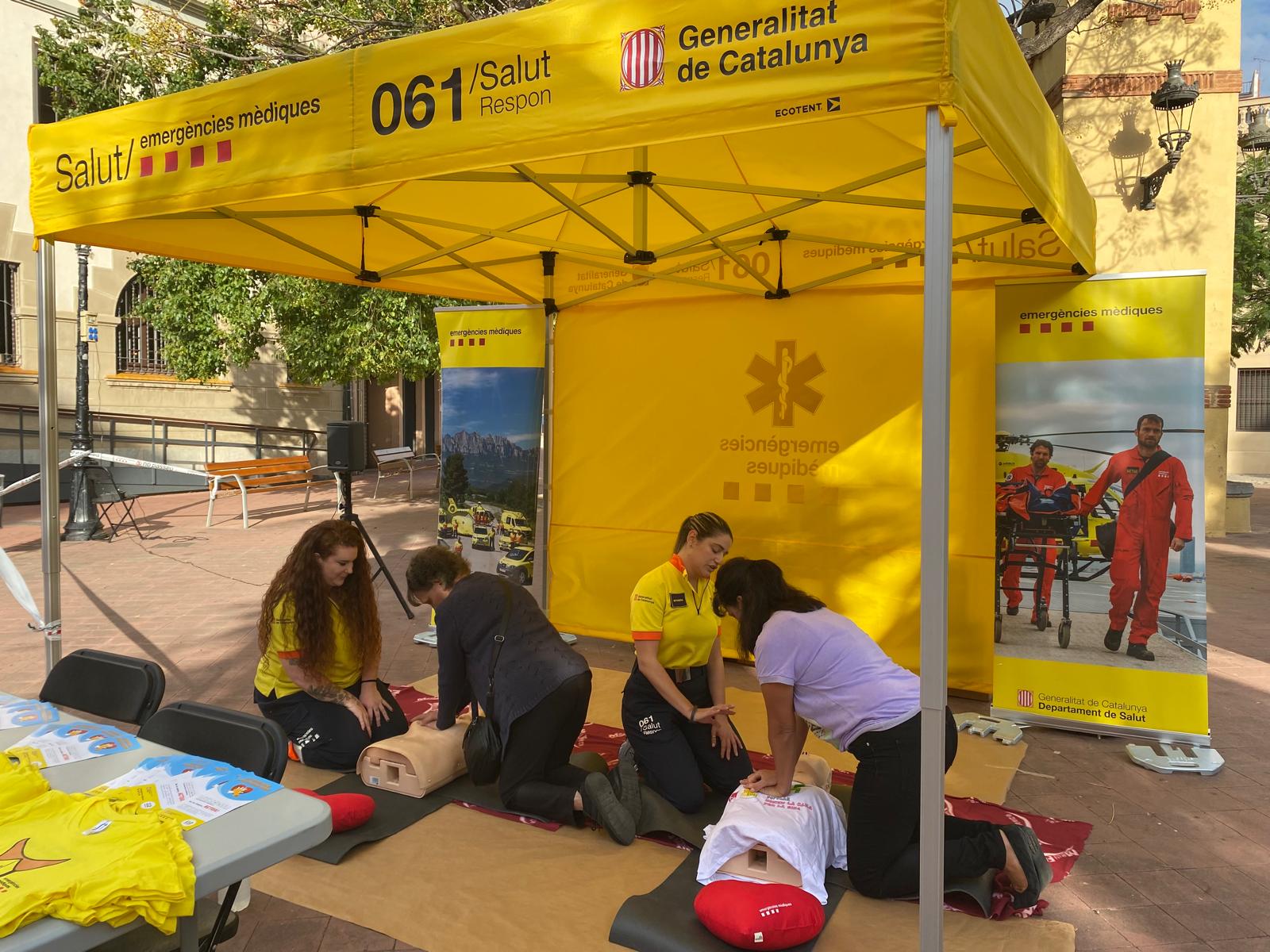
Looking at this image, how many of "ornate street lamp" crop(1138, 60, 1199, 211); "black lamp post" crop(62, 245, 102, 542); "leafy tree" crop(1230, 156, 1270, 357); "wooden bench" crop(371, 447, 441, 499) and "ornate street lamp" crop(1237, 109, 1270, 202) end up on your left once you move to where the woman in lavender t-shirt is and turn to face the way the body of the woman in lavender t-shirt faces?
0

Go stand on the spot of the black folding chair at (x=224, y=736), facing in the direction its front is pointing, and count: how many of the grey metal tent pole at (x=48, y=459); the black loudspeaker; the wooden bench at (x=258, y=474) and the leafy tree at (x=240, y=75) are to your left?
0

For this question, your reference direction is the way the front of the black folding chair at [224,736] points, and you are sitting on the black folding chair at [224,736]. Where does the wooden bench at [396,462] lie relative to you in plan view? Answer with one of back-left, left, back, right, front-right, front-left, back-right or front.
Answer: back-right

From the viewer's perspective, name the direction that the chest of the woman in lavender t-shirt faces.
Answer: to the viewer's left

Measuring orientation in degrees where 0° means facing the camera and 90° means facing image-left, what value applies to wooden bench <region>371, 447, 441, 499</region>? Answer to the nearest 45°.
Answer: approximately 315°

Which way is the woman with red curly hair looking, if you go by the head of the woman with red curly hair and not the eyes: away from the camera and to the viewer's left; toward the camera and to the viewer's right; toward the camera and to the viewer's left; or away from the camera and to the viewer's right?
toward the camera and to the viewer's right

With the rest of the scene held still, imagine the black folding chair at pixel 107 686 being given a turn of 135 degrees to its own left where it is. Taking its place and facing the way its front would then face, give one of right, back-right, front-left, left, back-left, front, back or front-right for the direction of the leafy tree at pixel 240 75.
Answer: left

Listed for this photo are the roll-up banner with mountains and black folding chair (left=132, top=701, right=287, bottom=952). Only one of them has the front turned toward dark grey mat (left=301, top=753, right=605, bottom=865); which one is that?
the roll-up banner with mountains

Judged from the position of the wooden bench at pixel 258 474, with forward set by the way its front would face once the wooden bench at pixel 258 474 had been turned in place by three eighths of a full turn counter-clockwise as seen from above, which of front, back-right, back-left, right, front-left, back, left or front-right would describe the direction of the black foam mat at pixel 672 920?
back

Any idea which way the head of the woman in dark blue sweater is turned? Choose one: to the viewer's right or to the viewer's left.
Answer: to the viewer's left

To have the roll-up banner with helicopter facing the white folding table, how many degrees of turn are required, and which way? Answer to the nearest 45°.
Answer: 0° — it already faces it

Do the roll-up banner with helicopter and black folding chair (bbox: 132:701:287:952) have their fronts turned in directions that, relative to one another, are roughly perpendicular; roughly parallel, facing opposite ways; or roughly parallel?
roughly parallel

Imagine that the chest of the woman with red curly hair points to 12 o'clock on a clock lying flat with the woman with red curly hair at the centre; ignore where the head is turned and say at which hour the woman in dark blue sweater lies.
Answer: The woman in dark blue sweater is roughly at 12 o'clock from the woman with red curly hair.

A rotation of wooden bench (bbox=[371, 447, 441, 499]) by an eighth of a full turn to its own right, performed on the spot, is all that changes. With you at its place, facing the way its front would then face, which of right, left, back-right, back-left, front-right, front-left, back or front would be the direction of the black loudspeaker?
front

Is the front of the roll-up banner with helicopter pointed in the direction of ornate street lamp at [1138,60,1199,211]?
no

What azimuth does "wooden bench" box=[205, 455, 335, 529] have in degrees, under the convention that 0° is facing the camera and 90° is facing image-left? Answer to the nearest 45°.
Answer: approximately 315°

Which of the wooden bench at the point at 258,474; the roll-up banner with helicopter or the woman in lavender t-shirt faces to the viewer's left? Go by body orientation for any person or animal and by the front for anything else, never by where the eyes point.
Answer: the woman in lavender t-shirt

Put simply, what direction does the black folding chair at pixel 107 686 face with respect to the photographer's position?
facing the viewer and to the left of the viewer

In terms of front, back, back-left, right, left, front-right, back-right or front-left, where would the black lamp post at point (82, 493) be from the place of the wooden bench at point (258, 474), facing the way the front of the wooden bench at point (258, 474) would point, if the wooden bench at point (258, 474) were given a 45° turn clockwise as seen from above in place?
front-right
